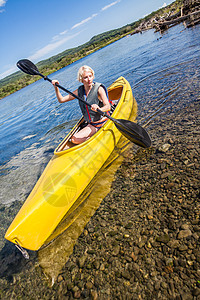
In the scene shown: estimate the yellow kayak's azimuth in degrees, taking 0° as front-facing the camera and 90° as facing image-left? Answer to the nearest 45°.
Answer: approximately 45°

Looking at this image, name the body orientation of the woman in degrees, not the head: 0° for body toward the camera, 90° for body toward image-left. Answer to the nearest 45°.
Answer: approximately 45°
